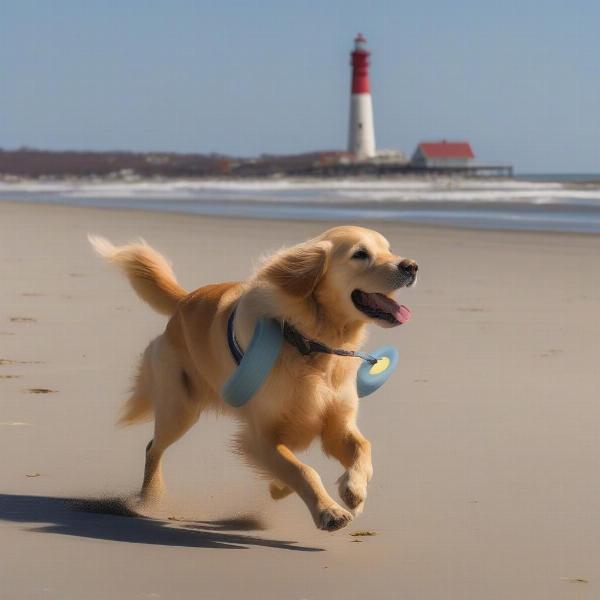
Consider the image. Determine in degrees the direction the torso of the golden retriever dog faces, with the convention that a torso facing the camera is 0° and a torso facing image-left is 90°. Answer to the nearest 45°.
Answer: approximately 315°
